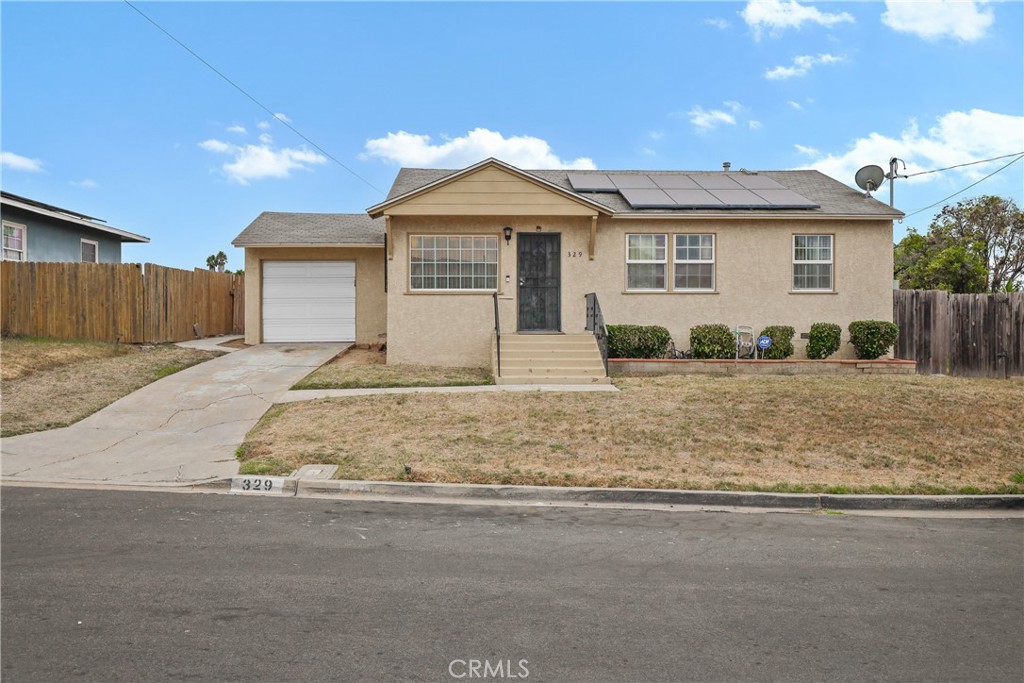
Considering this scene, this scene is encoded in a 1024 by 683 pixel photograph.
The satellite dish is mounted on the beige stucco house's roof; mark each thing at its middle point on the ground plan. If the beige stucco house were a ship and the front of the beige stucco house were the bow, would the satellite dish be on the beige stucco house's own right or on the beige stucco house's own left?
on the beige stucco house's own left

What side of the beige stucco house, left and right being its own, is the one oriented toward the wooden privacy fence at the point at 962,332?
left

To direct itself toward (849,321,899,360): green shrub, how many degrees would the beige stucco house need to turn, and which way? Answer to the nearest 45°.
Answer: approximately 90° to its left

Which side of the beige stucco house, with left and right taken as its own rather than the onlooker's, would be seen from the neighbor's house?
right

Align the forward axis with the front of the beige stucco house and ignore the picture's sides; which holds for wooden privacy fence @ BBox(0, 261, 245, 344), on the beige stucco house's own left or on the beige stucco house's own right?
on the beige stucco house's own right

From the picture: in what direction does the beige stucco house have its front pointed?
toward the camera

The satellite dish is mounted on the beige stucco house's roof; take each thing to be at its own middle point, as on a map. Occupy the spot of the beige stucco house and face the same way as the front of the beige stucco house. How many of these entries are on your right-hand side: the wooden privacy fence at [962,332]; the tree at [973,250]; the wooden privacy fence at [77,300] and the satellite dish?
1
